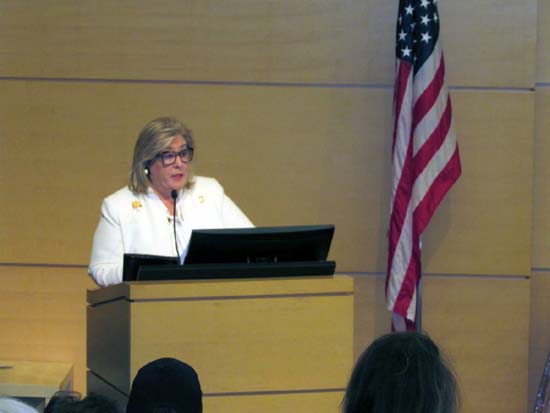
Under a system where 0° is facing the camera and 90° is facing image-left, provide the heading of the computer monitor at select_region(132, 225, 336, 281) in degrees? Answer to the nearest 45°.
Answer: approximately 180°

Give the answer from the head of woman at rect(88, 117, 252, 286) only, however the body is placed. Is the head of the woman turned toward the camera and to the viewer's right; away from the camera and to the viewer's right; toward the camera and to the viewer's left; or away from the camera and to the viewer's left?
toward the camera and to the viewer's right

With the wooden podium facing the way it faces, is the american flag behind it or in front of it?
behind

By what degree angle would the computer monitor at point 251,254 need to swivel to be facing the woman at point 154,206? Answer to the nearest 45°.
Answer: approximately 45° to its left

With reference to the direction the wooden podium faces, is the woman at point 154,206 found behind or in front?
behind

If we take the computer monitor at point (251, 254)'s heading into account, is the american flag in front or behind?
in front
